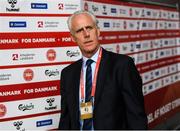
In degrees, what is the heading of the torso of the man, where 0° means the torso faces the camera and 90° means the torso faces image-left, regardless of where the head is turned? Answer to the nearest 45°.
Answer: approximately 45°
